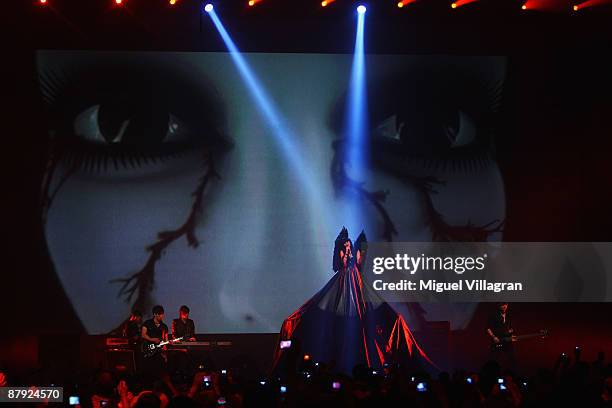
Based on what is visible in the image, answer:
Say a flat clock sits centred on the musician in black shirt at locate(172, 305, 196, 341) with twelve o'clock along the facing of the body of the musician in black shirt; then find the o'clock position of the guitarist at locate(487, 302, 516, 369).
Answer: The guitarist is roughly at 9 o'clock from the musician in black shirt.

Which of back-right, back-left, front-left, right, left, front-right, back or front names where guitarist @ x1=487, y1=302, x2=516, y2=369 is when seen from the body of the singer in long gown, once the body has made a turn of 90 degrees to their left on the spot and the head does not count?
front-left

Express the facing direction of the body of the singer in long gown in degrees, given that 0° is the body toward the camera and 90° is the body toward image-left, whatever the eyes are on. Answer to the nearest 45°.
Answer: approximately 0°

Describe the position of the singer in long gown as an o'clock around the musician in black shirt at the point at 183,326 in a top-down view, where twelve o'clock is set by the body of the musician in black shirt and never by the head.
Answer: The singer in long gown is roughly at 10 o'clock from the musician in black shirt.

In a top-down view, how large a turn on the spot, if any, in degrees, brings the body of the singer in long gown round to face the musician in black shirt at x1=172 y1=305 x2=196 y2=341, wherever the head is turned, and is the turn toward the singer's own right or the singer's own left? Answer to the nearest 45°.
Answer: approximately 90° to the singer's own right

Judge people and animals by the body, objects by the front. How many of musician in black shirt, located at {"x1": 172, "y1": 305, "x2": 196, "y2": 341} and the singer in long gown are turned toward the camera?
2

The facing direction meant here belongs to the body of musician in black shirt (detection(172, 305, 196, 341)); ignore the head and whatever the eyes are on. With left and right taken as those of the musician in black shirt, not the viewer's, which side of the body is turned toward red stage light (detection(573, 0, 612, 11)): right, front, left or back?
left

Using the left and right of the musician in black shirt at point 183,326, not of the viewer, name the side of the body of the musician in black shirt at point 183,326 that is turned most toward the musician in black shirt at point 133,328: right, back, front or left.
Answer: right
